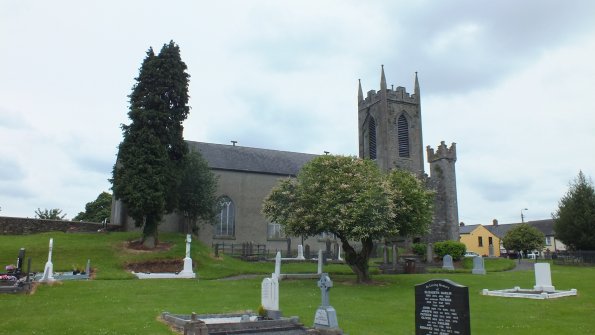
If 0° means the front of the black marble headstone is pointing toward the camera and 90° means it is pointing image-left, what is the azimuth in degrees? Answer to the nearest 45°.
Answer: approximately 0°

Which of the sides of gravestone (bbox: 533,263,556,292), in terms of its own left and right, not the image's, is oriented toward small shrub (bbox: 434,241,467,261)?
back

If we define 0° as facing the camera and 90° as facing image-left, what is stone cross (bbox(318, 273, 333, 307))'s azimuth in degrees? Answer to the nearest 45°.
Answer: approximately 0°

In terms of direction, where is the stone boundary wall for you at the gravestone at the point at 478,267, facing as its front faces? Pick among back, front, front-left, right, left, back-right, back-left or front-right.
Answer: right

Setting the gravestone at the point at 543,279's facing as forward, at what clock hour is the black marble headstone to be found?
The black marble headstone is roughly at 12 o'clock from the gravestone.

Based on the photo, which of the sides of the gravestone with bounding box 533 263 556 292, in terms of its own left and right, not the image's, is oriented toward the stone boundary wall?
right
